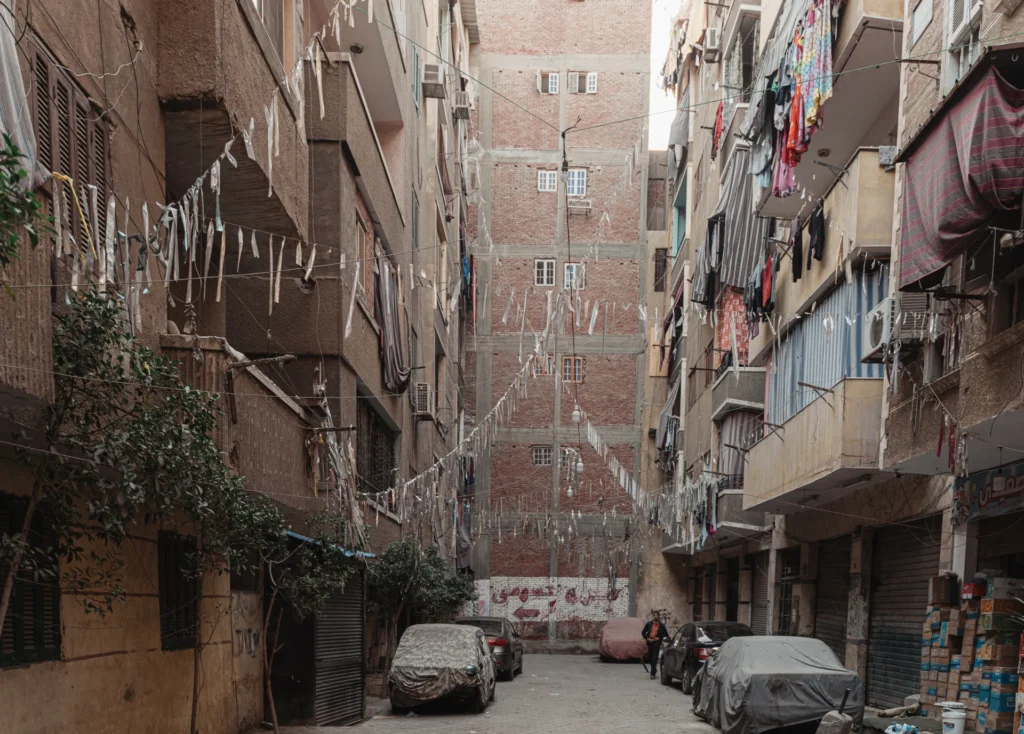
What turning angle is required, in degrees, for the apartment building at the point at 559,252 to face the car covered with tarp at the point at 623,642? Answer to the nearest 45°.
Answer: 0° — it already faces it

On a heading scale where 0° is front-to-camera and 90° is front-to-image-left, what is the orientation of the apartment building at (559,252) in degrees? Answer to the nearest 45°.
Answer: approximately 0°

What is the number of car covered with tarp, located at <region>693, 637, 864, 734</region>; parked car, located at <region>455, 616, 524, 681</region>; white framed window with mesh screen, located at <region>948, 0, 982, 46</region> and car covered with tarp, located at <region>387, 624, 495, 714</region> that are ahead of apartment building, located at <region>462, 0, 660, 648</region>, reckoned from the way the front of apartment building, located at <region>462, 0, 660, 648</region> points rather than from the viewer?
4

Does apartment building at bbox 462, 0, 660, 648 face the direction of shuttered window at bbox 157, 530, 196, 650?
yes
